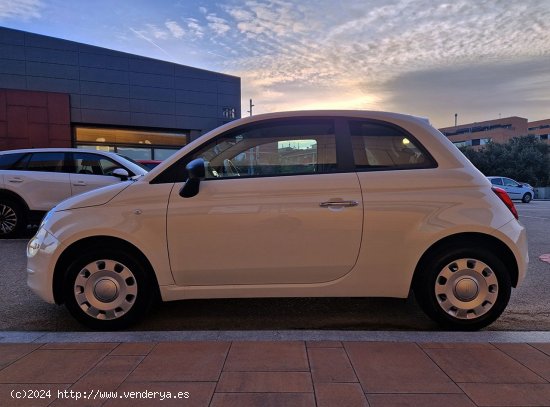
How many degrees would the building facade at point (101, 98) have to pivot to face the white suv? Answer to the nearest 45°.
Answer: approximately 45° to its right

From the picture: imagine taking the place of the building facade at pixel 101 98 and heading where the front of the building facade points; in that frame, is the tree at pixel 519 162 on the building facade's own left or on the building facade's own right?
on the building facade's own left

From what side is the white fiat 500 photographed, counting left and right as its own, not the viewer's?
left

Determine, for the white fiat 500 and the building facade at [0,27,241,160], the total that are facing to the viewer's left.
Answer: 1

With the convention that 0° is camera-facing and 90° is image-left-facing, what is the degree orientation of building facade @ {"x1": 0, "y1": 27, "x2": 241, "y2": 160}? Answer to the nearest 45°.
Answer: approximately 315°

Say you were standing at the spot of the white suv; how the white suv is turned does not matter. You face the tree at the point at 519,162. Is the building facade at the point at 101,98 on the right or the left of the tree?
left

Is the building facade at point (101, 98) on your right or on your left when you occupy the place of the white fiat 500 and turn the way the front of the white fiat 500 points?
on your right
